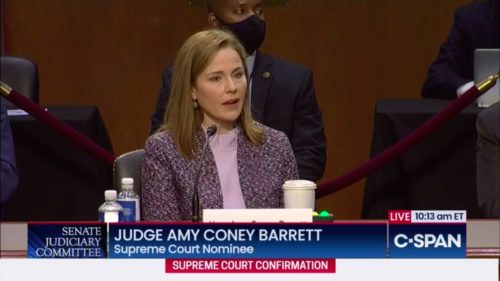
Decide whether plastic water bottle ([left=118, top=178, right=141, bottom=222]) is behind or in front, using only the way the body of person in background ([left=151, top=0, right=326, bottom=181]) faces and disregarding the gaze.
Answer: in front

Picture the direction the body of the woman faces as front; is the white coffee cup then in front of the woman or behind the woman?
in front

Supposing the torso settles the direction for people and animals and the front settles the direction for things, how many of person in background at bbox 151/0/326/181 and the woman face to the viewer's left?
0

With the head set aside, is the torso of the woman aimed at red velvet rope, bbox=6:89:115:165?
no

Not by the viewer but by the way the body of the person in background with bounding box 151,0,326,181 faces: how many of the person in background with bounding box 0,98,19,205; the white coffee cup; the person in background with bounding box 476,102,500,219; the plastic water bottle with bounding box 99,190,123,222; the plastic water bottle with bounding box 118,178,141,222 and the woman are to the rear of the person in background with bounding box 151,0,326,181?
0

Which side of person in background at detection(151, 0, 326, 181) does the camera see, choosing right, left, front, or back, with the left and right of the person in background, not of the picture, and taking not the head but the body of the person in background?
front

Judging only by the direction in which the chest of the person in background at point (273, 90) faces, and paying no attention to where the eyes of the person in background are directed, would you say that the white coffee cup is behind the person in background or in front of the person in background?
in front

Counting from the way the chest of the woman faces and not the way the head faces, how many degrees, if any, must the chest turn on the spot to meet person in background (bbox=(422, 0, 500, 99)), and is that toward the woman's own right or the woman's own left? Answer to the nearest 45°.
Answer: approximately 90° to the woman's own left

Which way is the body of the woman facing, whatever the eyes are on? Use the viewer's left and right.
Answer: facing the viewer and to the right of the viewer

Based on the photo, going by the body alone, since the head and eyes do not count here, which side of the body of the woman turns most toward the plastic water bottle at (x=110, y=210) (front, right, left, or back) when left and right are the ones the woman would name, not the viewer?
right

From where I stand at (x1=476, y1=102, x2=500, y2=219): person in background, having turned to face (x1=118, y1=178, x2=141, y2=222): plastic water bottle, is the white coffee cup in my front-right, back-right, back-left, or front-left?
front-left

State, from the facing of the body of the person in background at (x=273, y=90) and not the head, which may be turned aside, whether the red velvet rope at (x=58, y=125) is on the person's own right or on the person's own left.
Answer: on the person's own right

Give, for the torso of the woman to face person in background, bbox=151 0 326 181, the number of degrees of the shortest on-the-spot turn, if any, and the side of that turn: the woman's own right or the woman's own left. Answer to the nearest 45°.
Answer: approximately 135° to the woman's own left

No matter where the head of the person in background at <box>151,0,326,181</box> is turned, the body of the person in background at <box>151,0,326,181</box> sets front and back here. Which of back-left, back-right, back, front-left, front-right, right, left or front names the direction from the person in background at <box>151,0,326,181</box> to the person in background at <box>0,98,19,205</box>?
front-right
